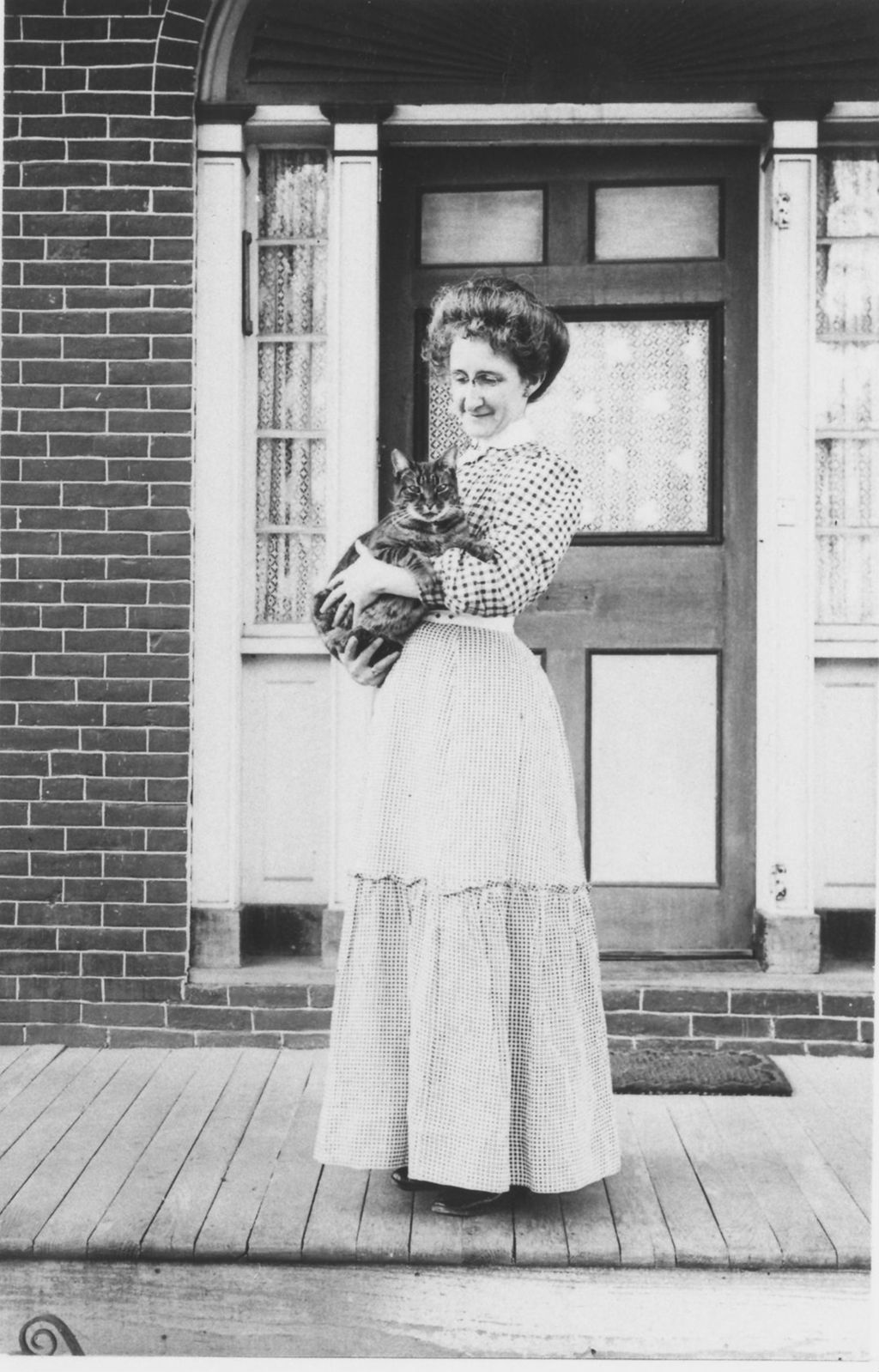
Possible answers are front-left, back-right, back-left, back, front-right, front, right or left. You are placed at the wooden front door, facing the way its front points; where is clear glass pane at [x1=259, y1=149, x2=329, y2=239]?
right

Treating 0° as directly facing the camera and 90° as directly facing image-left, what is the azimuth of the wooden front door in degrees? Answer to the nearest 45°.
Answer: approximately 0°

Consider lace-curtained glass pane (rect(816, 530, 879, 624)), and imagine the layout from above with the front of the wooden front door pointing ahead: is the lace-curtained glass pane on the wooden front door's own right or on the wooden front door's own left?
on the wooden front door's own left

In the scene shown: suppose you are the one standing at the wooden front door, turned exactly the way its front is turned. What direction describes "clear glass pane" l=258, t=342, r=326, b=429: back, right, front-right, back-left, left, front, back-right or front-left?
right

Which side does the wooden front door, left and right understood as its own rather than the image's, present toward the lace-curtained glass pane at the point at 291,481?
right

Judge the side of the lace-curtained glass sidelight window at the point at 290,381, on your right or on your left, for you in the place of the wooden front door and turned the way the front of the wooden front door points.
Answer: on your right

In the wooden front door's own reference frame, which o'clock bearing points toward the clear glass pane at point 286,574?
The clear glass pane is roughly at 3 o'clock from the wooden front door.

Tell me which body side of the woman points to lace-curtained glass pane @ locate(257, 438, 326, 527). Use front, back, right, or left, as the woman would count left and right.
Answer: right

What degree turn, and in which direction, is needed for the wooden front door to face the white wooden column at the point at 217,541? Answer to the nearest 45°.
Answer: approximately 90° to its right
